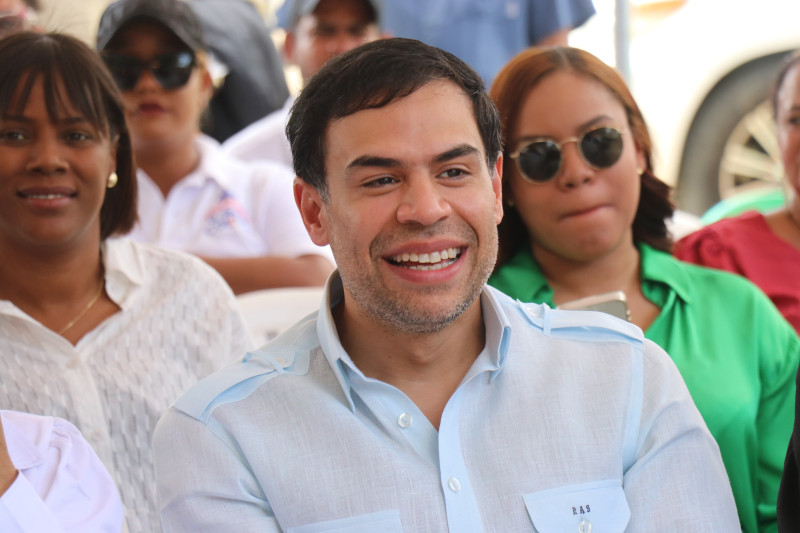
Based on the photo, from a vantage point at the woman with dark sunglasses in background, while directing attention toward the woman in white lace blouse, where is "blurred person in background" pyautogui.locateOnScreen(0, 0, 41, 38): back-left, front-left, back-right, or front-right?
back-right

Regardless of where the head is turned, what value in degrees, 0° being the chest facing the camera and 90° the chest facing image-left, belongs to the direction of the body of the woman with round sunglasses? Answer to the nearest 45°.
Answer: approximately 0°

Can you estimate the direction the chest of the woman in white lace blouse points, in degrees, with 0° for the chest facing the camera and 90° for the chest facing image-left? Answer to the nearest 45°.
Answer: approximately 0°

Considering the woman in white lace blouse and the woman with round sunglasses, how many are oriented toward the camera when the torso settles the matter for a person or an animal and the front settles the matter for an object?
2

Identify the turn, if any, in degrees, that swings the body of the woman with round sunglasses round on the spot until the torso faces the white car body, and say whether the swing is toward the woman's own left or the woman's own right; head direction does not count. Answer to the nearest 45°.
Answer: approximately 180°

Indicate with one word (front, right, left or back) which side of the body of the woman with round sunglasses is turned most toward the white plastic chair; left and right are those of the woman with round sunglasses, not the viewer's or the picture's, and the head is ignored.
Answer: right

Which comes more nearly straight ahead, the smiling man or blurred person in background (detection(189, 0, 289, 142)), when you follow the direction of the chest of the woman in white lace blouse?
the smiling man
